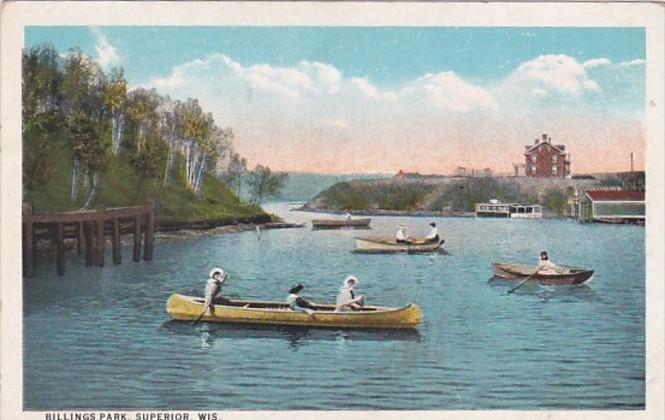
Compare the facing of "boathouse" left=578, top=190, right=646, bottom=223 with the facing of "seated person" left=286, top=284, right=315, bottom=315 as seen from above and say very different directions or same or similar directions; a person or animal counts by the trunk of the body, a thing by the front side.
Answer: very different directions

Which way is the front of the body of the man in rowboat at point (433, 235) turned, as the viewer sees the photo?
to the viewer's left

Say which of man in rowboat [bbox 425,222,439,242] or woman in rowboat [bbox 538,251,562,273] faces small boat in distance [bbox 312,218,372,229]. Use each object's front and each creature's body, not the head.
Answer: man in rowboat [bbox 425,222,439,242]

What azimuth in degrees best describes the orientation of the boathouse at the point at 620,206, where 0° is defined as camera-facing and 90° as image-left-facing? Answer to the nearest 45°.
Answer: approximately 45°
